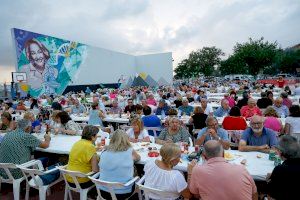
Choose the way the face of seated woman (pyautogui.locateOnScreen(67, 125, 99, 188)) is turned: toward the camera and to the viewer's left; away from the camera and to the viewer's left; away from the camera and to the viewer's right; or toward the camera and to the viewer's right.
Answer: away from the camera and to the viewer's right

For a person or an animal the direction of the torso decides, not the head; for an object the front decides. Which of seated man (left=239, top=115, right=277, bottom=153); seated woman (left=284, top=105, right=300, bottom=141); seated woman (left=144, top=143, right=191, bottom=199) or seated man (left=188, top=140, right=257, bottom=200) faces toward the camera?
seated man (left=239, top=115, right=277, bottom=153)

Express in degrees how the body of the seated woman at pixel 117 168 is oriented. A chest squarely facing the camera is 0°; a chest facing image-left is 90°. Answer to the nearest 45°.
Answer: approximately 180°

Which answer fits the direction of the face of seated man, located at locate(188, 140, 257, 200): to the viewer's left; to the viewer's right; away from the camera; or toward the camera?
away from the camera

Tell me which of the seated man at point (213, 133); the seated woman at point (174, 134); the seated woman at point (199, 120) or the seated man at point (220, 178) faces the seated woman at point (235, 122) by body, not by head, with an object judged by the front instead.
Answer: the seated man at point (220, 178)

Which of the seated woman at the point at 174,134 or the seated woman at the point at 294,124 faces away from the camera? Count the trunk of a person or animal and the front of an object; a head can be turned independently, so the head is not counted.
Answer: the seated woman at the point at 294,124

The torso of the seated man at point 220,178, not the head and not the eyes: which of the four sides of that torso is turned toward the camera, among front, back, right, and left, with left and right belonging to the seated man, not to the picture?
back

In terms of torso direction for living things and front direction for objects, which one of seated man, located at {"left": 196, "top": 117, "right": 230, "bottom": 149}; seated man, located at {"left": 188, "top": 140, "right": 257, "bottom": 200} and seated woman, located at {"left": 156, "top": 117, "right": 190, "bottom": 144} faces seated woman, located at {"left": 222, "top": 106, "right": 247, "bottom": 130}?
seated man, located at {"left": 188, "top": 140, "right": 257, "bottom": 200}

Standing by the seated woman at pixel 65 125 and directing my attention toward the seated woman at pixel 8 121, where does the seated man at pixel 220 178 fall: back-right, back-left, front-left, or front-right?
back-left

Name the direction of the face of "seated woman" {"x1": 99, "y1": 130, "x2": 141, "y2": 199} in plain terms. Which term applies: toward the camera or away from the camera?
away from the camera

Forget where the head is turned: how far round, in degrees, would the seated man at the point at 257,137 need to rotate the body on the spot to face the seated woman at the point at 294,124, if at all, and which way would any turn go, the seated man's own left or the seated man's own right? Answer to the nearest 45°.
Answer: approximately 135° to the seated man's own left

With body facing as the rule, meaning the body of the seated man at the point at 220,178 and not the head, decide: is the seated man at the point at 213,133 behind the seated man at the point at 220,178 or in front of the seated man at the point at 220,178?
in front

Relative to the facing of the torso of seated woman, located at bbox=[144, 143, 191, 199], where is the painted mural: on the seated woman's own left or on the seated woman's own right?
on the seated woman's own left
